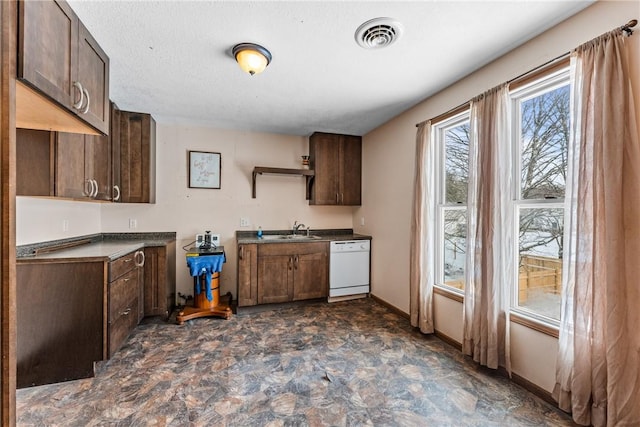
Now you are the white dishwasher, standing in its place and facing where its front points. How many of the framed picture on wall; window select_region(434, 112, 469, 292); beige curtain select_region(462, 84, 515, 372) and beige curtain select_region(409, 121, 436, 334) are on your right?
1

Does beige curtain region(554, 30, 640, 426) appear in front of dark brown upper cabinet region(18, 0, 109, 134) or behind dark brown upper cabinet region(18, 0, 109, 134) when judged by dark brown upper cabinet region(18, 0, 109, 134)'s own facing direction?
in front

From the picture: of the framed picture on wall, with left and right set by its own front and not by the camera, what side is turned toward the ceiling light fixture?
front

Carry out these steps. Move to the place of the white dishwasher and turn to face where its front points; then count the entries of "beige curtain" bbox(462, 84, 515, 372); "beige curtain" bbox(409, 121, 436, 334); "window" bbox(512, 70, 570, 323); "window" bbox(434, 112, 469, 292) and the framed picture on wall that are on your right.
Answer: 1

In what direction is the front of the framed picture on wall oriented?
toward the camera

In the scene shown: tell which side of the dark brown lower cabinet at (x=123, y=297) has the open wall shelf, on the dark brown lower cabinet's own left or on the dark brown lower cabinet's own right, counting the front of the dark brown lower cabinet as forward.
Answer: on the dark brown lower cabinet's own left

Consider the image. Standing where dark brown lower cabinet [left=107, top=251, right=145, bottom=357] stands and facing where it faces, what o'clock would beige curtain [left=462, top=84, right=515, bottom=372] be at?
The beige curtain is roughly at 12 o'clock from the dark brown lower cabinet.

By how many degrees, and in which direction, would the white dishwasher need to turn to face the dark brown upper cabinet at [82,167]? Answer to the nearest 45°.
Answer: approximately 45° to its right

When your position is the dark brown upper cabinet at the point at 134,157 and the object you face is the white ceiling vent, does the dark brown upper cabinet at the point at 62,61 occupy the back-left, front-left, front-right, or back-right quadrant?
front-right

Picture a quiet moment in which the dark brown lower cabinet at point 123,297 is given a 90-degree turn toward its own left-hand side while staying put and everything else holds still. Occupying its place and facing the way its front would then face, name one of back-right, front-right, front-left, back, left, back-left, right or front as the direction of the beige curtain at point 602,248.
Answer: right

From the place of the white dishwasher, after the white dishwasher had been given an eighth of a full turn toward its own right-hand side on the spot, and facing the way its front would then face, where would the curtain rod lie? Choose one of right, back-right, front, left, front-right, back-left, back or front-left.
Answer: left

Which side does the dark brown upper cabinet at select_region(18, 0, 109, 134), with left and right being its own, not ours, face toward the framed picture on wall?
left

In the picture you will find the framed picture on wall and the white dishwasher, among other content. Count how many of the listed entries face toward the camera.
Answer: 2

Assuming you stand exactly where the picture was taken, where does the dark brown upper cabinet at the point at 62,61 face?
facing the viewer and to the right of the viewer

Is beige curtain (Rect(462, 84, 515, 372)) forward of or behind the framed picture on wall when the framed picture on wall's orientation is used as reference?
forward

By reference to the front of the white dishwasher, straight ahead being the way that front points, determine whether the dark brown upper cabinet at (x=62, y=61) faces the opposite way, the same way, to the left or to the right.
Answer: to the left

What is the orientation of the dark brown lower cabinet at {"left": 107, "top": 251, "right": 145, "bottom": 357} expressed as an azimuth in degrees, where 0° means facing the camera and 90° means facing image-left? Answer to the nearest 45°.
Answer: approximately 315°
